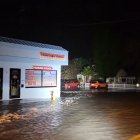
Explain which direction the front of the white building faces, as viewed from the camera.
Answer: facing the viewer and to the right of the viewer
